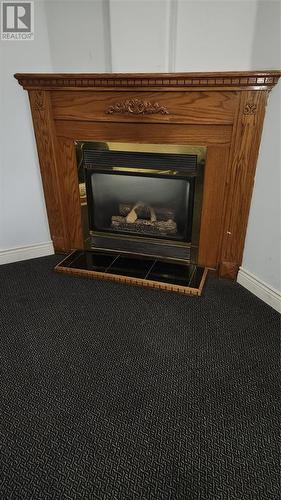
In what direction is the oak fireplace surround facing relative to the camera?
toward the camera
